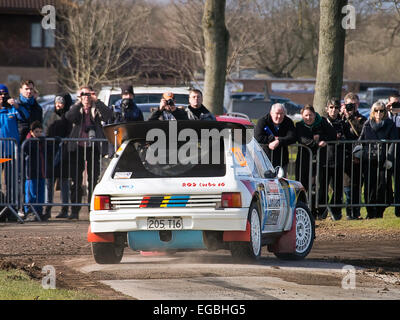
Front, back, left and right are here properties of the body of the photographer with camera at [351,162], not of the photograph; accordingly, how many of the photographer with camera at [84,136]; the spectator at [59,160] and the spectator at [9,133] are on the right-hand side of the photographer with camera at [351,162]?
3

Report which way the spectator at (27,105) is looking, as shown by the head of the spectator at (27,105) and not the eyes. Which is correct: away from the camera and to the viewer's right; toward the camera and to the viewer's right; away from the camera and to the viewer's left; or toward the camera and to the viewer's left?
toward the camera and to the viewer's right

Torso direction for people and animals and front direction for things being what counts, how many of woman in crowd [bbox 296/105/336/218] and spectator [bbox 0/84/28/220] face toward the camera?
2

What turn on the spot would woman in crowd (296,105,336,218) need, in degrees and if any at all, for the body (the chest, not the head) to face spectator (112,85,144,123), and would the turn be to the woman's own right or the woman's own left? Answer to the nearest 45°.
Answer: approximately 90° to the woman's own right

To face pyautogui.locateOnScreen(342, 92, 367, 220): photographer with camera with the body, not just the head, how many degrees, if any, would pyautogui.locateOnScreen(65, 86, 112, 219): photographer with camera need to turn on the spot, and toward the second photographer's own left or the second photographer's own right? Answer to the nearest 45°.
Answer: approximately 90° to the second photographer's own left

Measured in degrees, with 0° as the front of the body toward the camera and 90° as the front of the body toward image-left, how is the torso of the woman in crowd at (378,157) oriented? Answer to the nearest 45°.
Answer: approximately 0°

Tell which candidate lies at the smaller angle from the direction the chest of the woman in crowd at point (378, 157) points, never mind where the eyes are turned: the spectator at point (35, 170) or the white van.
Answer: the spectator

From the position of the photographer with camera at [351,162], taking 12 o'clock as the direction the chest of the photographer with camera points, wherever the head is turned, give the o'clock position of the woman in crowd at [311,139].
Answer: The woman in crowd is roughly at 2 o'clock from the photographer with camera.
